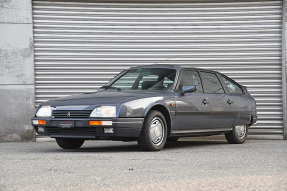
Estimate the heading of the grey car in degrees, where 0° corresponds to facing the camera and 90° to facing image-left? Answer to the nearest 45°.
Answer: approximately 45°
